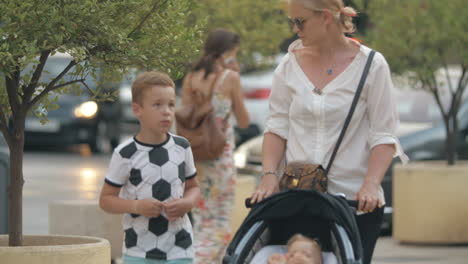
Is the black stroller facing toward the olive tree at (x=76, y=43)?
no

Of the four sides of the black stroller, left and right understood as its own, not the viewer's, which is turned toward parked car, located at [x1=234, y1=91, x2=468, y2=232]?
back

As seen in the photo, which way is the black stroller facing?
toward the camera

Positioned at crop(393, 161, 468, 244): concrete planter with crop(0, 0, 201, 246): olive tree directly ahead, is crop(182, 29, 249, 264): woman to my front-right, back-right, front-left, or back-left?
front-right

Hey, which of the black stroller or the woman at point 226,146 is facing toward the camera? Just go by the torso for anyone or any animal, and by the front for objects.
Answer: the black stroller

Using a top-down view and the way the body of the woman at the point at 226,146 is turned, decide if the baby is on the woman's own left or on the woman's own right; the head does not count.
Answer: on the woman's own right

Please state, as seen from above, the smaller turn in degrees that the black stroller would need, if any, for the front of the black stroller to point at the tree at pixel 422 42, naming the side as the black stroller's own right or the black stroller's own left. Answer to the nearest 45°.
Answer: approximately 180°

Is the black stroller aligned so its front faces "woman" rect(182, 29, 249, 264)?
no

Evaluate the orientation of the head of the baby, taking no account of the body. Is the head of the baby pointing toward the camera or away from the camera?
toward the camera

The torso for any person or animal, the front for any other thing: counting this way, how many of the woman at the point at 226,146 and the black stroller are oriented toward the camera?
1

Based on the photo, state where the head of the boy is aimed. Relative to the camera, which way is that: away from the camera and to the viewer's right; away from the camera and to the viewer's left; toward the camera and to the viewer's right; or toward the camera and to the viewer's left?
toward the camera and to the viewer's right

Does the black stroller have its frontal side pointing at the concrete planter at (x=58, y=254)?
no

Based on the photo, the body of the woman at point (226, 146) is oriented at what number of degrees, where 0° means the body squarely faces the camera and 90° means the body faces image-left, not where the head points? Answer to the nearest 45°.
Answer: approximately 225°
